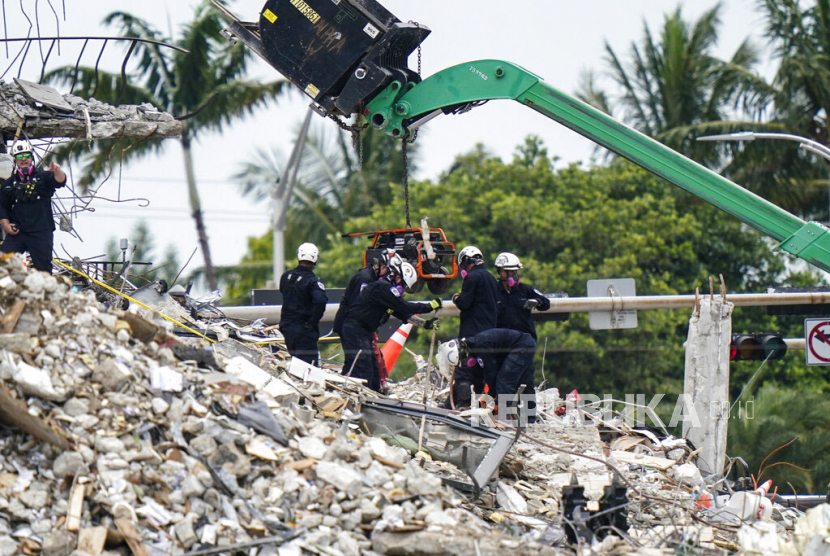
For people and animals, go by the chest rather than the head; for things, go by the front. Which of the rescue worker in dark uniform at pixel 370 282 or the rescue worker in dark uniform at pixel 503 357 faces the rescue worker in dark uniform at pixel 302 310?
the rescue worker in dark uniform at pixel 503 357

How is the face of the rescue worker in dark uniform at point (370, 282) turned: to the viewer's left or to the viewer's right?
to the viewer's right

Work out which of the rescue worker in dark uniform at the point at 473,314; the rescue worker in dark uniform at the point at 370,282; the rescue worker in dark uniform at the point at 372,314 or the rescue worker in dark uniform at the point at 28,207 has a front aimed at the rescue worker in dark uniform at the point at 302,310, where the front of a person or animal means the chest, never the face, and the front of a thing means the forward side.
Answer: the rescue worker in dark uniform at the point at 473,314

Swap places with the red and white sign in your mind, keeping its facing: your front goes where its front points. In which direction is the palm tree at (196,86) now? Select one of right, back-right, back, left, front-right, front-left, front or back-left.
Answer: back-right

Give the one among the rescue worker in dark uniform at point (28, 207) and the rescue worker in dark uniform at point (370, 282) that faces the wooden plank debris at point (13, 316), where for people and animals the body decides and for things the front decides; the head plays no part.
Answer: the rescue worker in dark uniform at point (28, 207)

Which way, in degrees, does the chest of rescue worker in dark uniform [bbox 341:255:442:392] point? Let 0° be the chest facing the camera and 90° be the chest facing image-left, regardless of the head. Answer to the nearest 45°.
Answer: approximately 270°

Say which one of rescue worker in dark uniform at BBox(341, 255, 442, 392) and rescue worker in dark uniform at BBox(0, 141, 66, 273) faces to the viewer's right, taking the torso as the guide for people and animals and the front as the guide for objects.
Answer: rescue worker in dark uniform at BBox(341, 255, 442, 392)

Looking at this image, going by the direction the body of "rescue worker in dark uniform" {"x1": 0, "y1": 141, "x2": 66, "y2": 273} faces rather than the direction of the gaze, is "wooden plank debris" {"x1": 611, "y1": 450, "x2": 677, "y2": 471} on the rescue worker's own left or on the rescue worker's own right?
on the rescue worker's own left

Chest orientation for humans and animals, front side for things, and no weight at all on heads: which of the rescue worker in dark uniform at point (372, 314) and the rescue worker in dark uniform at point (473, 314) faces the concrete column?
the rescue worker in dark uniform at point (372, 314)

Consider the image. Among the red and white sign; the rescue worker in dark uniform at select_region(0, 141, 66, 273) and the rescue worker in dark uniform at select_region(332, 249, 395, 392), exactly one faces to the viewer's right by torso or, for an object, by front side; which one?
the rescue worker in dark uniform at select_region(332, 249, 395, 392)

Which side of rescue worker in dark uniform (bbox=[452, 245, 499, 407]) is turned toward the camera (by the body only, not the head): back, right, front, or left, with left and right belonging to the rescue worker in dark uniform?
left

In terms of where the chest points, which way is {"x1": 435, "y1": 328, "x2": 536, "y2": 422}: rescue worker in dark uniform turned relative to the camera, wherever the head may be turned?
to the viewer's left

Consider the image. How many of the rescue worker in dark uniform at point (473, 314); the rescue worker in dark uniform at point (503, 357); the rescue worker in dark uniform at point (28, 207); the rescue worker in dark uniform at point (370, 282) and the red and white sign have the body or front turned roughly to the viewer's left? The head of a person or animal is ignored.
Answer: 2

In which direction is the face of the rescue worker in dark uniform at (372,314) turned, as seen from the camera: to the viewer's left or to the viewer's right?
to the viewer's right

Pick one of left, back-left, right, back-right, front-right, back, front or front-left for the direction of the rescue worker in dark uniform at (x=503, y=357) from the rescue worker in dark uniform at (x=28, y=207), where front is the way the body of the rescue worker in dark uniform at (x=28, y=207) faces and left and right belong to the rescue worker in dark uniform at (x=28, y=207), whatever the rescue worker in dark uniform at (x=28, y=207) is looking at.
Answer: left

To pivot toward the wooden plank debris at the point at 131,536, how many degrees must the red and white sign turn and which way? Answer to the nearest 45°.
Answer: approximately 45° to its right
